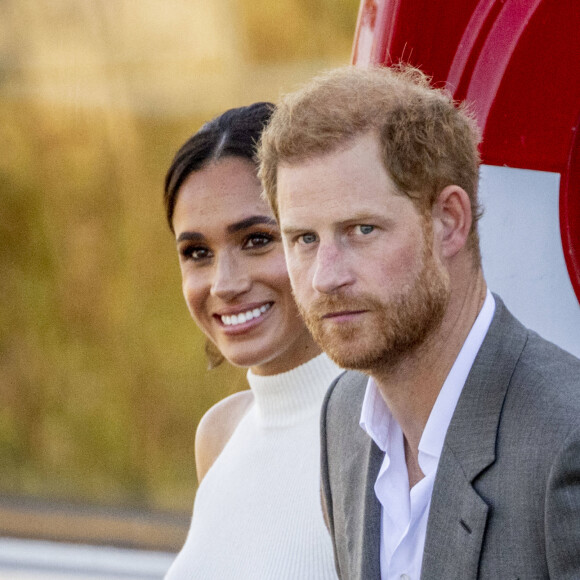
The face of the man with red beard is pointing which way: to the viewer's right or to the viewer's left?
to the viewer's left

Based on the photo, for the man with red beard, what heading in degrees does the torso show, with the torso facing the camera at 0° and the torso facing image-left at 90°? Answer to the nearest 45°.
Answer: approximately 45°

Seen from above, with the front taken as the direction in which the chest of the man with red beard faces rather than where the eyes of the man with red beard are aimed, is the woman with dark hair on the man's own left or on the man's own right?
on the man's own right
